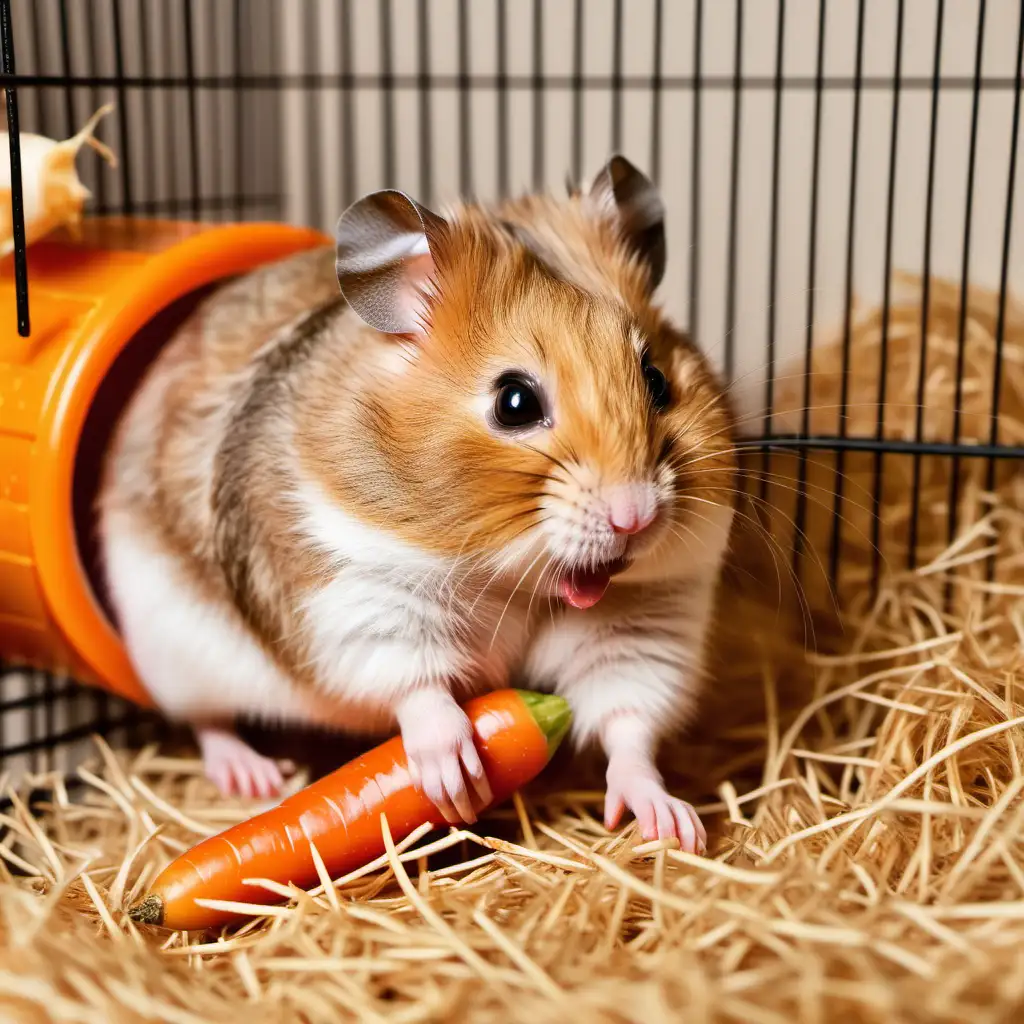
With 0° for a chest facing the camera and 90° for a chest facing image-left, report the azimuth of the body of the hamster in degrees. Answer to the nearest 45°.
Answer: approximately 315°
